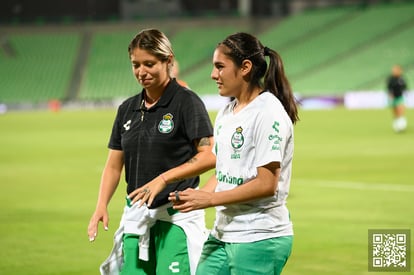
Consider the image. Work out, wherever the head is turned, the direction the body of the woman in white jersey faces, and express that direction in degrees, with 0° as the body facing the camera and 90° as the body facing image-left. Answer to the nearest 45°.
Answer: approximately 45°

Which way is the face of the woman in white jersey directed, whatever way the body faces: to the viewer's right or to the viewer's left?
to the viewer's left
